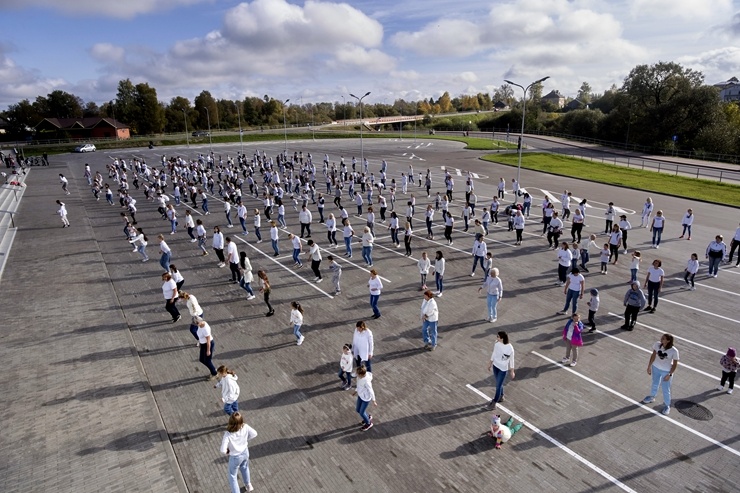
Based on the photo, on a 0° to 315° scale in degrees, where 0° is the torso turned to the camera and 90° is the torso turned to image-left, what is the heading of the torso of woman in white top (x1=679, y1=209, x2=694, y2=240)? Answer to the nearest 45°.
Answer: approximately 45°

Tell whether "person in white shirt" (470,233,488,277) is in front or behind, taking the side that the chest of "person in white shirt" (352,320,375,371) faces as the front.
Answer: behind

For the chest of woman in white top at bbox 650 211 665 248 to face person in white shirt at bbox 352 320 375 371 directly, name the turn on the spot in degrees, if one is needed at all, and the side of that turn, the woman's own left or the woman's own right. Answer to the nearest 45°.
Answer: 0° — they already face them

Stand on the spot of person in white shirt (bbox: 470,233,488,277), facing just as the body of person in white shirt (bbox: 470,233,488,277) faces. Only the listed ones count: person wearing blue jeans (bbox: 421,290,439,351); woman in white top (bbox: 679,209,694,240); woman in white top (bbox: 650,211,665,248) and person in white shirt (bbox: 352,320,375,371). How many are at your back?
2

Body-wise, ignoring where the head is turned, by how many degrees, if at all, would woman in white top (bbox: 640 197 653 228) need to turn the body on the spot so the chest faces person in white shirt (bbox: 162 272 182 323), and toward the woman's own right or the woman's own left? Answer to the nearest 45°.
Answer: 0° — they already face them

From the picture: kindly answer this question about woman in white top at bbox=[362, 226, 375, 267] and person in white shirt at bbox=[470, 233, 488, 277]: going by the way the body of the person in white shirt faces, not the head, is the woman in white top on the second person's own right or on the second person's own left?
on the second person's own right
